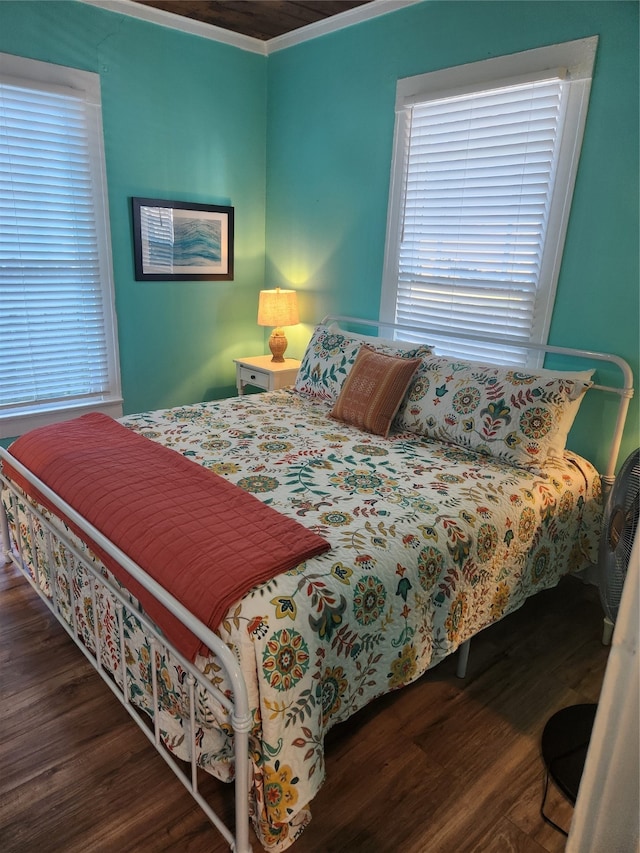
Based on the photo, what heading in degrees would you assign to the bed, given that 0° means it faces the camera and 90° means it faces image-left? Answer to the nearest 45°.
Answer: approximately 45°

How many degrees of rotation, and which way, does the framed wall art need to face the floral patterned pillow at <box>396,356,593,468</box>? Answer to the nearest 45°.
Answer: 0° — it already faces it

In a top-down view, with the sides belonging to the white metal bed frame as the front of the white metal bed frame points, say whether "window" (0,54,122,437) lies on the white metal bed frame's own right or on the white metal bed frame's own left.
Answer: on the white metal bed frame's own right

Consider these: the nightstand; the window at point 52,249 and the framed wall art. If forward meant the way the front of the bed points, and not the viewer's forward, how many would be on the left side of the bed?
0

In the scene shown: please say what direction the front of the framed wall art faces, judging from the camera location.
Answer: facing the viewer and to the right of the viewer

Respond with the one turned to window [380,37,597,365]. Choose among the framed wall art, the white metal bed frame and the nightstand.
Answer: the framed wall art

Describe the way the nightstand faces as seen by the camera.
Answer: facing the viewer and to the left of the viewer

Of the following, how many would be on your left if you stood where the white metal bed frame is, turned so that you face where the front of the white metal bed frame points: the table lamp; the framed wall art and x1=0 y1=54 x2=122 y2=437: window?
0

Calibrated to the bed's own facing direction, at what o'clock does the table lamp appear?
The table lamp is roughly at 4 o'clock from the bed.

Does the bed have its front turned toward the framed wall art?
no

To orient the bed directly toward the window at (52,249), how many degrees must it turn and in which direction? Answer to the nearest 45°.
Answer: approximately 90° to its right

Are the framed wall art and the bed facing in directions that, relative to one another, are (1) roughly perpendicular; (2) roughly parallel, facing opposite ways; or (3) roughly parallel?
roughly perpendicular

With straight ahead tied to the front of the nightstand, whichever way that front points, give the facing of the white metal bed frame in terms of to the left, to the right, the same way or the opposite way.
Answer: the same way

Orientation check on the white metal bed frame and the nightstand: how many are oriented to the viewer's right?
0

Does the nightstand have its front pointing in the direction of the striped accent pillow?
no

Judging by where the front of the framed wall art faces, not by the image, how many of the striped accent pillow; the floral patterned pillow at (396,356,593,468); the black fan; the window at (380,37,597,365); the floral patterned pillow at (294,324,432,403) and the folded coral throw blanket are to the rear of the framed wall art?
0
